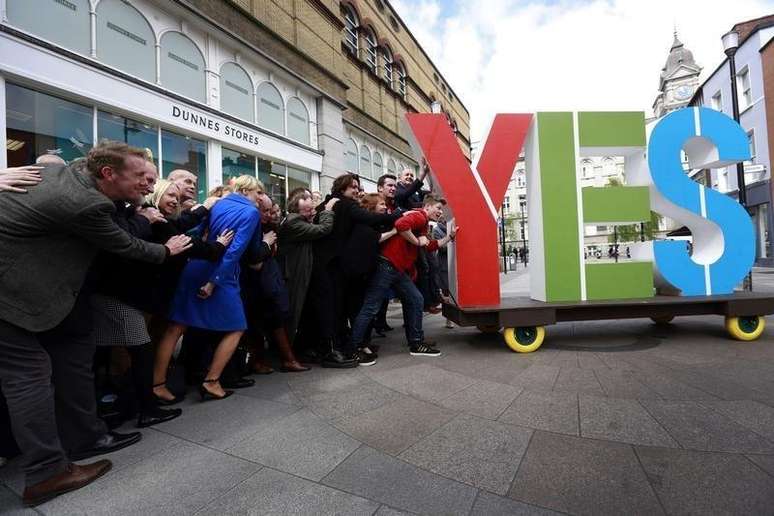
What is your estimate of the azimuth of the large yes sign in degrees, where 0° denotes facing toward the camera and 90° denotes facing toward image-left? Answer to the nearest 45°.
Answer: approximately 0°

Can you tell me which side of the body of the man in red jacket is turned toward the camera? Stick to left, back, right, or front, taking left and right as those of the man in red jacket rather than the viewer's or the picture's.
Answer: right

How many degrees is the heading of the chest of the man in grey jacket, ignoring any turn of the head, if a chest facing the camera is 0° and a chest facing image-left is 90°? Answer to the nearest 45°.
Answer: approximately 270°

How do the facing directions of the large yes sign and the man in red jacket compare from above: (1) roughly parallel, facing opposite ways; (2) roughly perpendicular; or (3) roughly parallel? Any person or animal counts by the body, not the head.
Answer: roughly perpendicular

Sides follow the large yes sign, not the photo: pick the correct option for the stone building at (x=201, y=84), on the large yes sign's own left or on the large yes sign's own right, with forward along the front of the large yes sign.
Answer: on the large yes sign's own right

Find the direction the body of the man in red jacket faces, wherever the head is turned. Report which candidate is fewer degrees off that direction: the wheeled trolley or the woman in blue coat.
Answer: the wheeled trolley

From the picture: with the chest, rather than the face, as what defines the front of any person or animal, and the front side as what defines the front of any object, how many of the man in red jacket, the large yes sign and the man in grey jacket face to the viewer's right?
2

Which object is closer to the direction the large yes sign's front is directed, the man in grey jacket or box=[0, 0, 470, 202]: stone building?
the man in grey jacket

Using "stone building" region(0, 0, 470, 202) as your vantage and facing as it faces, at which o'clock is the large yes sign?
The large yes sign is roughly at 12 o'clock from the stone building.

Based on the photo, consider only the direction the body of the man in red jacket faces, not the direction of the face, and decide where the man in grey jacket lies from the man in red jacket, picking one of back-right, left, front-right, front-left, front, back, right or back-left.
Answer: back-right
